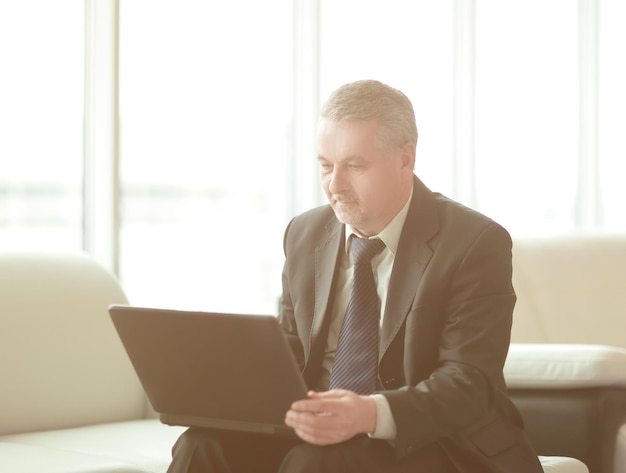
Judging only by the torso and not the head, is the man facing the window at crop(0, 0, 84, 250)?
no

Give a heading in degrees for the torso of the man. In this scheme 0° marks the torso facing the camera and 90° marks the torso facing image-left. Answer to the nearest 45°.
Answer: approximately 45°

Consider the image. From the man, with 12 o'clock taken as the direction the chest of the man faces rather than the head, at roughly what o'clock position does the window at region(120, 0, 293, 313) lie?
The window is roughly at 4 o'clock from the man.

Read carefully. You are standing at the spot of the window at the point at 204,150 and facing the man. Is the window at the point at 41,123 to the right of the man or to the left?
right

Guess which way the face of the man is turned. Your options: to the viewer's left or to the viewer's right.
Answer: to the viewer's left

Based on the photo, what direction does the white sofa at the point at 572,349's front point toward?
toward the camera

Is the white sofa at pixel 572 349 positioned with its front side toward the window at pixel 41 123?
no
